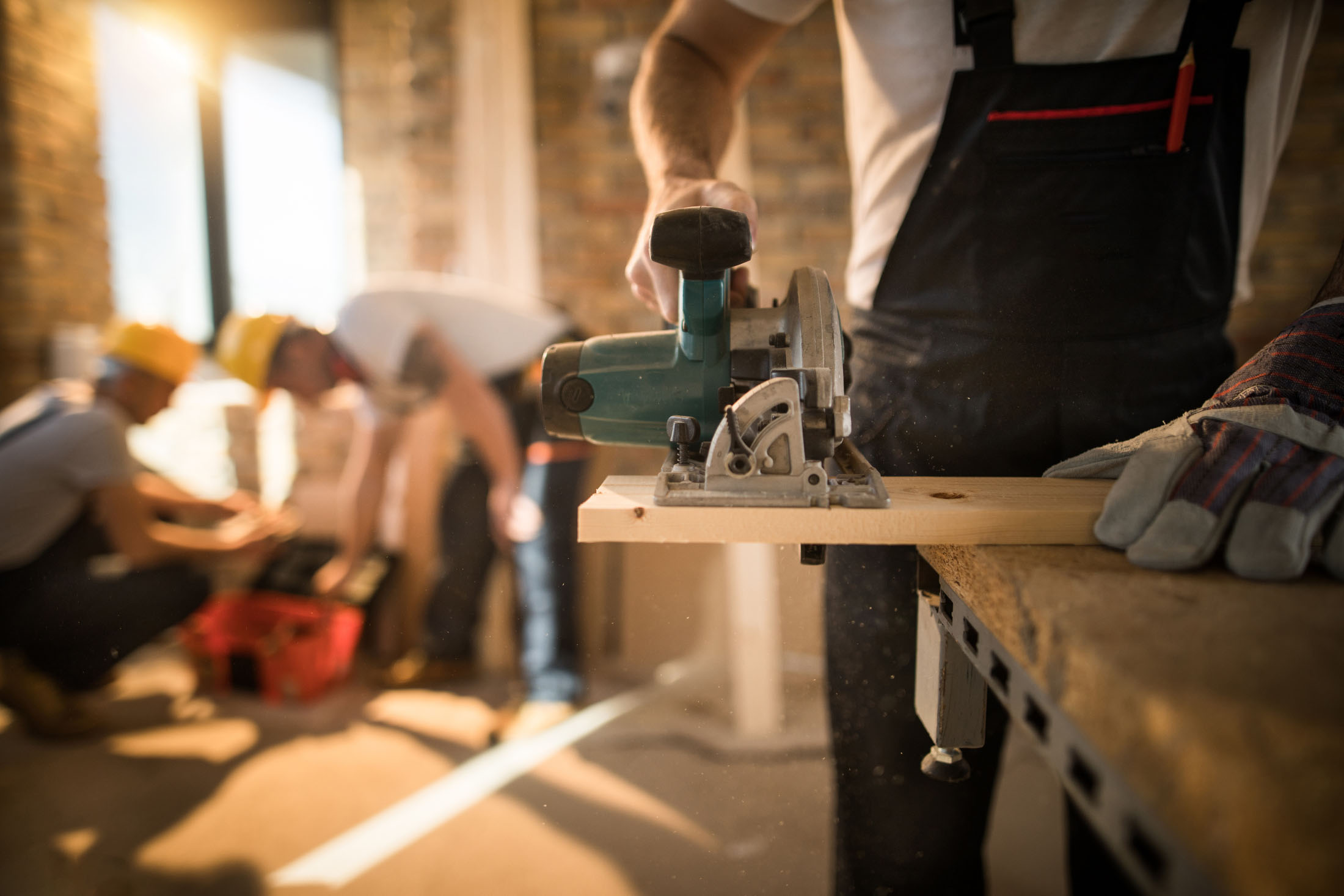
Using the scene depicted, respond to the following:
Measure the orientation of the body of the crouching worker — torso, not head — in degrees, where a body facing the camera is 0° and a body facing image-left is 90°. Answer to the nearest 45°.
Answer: approximately 270°

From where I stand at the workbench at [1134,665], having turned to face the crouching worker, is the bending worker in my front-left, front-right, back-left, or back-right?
front-right

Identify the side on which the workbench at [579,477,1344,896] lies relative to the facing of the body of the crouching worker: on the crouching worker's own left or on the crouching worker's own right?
on the crouching worker's own right

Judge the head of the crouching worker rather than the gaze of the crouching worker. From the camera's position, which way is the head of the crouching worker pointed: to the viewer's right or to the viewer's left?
to the viewer's right

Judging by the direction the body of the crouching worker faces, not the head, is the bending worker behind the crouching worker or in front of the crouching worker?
in front

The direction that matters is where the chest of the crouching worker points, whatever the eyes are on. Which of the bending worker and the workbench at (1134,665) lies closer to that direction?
the bending worker
